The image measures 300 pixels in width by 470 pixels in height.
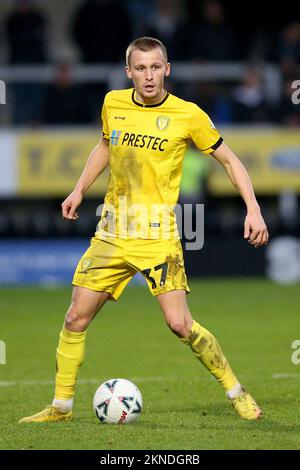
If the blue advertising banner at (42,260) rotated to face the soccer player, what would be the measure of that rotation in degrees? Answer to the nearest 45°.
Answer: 0° — it already faces them

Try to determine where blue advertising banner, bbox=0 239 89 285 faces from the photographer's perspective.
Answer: facing the viewer

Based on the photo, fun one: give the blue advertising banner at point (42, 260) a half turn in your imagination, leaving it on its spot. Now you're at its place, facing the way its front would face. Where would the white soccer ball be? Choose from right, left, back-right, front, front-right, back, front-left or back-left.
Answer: back

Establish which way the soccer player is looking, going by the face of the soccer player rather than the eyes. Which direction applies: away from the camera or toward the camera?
toward the camera
